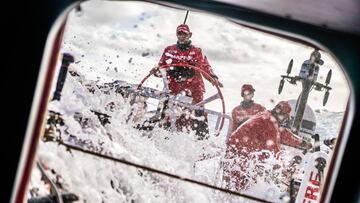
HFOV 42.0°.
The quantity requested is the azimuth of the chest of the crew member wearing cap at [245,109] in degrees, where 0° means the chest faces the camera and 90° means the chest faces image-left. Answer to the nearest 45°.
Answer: approximately 0°

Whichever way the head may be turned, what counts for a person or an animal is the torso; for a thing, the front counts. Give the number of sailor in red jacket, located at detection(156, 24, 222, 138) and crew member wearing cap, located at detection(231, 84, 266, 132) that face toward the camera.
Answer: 2

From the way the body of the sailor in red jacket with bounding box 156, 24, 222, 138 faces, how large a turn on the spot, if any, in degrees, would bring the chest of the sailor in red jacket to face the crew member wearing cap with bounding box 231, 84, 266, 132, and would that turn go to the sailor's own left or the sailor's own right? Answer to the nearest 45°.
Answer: approximately 90° to the sailor's own left

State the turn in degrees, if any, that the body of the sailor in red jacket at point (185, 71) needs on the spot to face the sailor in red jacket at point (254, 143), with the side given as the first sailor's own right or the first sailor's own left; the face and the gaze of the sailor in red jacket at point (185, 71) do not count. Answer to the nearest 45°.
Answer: approximately 90° to the first sailor's own left

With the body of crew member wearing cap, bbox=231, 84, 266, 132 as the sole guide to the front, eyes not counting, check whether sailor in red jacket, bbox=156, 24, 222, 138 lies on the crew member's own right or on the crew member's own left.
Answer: on the crew member's own right

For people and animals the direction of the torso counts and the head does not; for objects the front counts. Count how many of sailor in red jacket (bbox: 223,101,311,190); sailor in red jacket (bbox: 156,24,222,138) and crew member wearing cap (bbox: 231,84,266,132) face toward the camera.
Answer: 2
